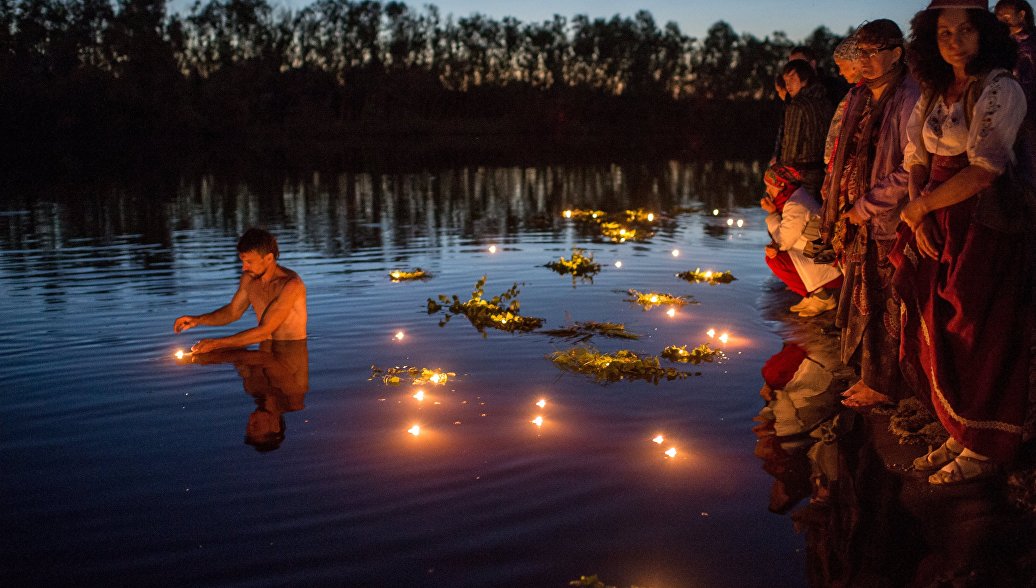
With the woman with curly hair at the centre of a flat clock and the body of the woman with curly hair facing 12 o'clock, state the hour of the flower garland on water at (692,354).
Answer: The flower garland on water is roughly at 3 o'clock from the woman with curly hair.

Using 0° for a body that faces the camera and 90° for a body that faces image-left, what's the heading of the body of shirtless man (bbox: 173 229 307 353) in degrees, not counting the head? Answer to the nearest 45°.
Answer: approximately 45°

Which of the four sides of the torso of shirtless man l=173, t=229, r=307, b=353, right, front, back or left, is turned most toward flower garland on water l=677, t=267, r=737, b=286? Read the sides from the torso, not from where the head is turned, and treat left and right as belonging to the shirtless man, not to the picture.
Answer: back

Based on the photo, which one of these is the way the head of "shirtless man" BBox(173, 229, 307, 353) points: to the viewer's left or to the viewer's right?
to the viewer's left

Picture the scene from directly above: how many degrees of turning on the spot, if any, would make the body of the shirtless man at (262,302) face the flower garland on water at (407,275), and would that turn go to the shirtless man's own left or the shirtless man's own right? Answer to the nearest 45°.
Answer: approximately 180°

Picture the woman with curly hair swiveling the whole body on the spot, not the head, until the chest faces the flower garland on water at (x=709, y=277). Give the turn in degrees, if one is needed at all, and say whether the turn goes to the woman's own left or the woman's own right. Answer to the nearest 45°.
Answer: approximately 90° to the woman's own right

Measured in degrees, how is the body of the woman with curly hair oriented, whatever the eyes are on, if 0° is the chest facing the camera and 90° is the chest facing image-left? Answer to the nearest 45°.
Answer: approximately 45°

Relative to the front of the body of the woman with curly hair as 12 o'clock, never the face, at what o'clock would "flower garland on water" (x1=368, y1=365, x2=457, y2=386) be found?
The flower garland on water is roughly at 2 o'clock from the woman with curly hair.

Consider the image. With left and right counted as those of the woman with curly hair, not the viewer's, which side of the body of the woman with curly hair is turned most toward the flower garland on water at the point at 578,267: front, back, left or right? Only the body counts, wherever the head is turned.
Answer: right
